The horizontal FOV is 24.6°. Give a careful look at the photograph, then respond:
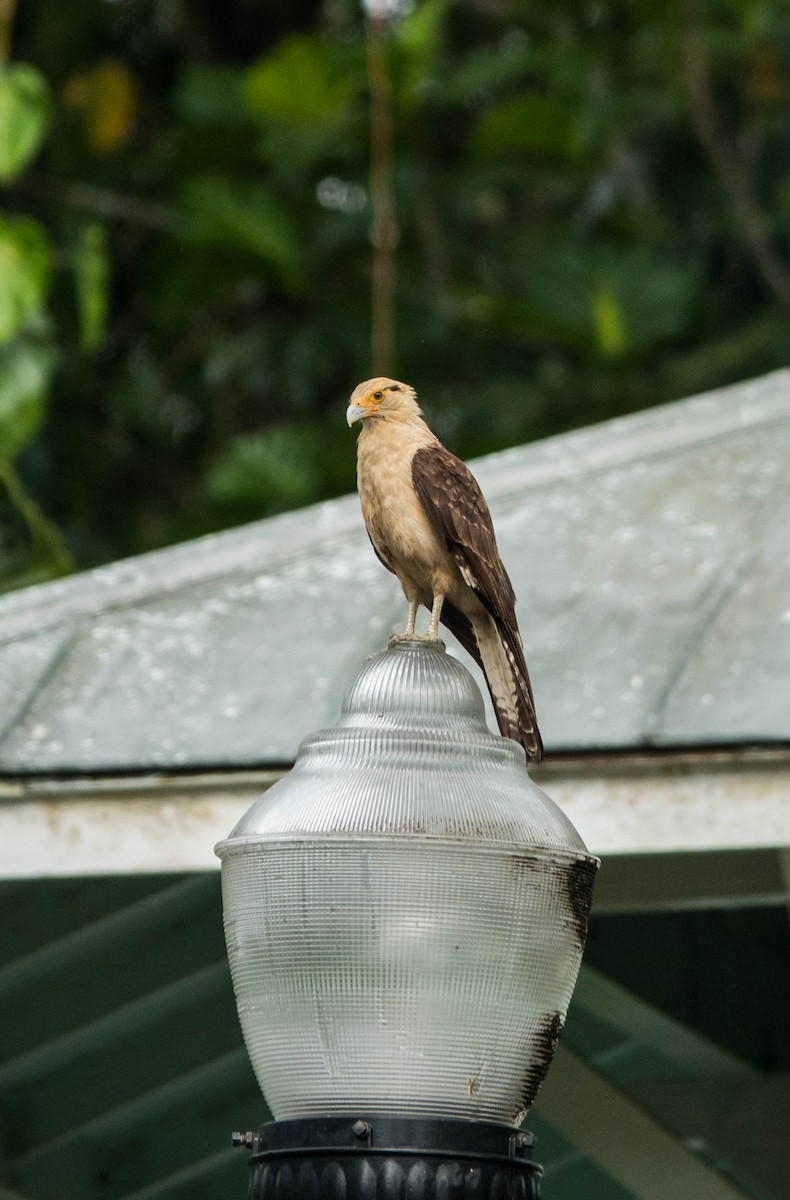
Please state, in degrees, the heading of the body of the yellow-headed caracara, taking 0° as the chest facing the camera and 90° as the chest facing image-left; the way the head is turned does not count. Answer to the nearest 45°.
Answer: approximately 45°
